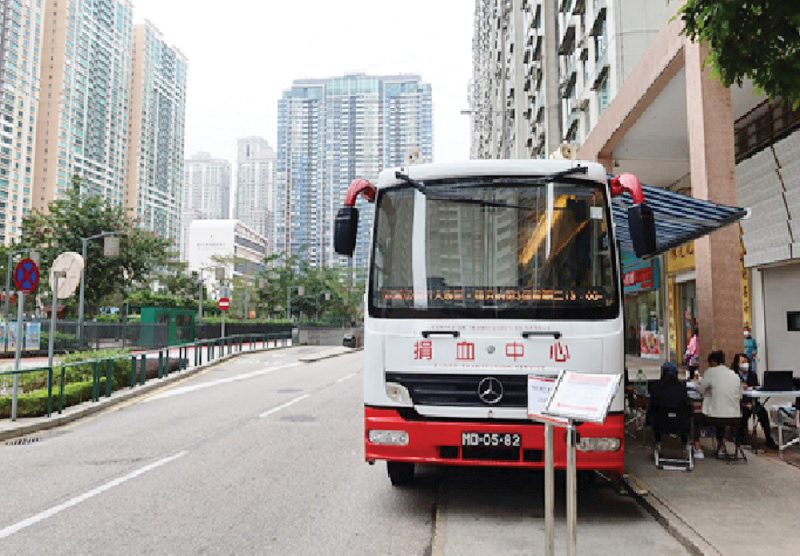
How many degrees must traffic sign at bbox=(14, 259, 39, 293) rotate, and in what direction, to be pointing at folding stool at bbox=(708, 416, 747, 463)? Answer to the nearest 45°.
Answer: approximately 45° to its left

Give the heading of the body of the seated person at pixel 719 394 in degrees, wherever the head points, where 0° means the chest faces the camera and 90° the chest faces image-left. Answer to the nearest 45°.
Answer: approximately 135°

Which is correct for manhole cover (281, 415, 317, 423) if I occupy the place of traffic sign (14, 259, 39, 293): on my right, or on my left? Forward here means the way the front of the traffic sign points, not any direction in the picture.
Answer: on my left

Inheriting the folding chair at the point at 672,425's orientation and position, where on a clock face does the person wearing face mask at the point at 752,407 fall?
The person wearing face mask is roughly at 1 o'clock from the folding chair.

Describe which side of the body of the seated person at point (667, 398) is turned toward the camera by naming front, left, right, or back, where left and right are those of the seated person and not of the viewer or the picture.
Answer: back

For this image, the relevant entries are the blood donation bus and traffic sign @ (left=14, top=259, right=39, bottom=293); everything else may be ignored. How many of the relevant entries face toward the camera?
2

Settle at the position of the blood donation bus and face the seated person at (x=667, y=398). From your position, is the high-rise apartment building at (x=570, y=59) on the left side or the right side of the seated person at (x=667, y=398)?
left

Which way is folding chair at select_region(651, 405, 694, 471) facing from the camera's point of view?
away from the camera

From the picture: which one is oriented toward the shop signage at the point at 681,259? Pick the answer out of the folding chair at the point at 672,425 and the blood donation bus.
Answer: the folding chair

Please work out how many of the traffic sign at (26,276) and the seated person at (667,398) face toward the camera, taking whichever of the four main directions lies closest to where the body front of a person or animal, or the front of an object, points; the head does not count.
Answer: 1

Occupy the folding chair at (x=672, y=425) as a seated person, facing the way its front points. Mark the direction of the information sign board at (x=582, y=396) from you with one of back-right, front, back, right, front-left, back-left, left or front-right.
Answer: back

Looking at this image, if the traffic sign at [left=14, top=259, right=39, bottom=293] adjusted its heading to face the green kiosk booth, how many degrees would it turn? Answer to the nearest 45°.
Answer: approximately 180°

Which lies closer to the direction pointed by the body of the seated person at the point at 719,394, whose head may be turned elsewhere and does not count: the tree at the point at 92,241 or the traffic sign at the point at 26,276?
the tree

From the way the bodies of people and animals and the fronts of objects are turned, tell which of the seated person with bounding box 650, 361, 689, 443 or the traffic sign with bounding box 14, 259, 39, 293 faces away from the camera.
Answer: the seated person

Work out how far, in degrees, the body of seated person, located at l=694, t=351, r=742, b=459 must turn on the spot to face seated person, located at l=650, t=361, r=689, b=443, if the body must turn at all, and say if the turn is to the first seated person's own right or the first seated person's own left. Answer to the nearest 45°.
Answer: approximately 90° to the first seated person's own left
